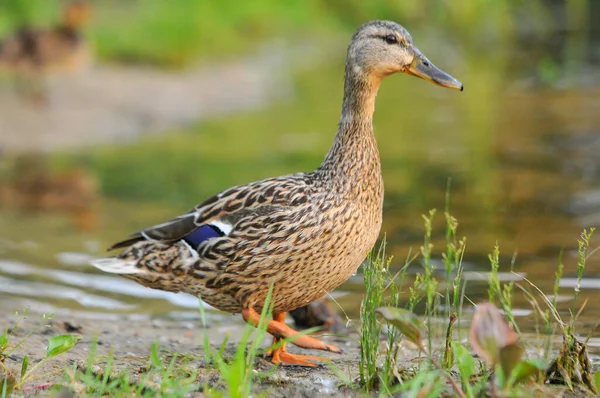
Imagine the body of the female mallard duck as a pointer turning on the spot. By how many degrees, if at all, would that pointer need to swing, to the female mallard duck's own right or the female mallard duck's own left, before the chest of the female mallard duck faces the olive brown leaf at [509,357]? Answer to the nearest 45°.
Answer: approximately 45° to the female mallard duck's own right

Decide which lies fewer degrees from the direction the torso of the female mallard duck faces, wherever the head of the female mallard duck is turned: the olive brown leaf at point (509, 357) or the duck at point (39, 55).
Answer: the olive brown leaf

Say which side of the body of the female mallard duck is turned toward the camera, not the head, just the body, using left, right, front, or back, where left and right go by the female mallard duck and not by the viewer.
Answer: right
